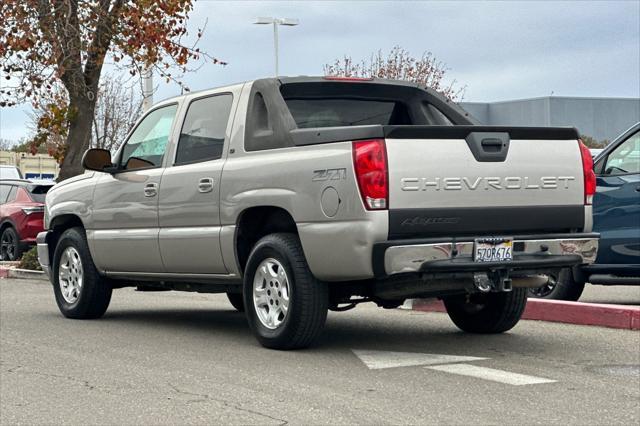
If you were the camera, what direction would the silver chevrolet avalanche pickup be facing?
facing away from the viewer and to the left of the viewer

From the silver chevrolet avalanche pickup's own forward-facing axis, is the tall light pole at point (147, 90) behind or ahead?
ahead

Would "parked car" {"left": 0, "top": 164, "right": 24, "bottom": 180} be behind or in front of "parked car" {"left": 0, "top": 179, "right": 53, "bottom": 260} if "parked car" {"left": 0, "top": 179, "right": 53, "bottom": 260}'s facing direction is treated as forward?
in front

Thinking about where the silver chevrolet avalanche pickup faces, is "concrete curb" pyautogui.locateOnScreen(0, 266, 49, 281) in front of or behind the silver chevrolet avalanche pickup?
in front

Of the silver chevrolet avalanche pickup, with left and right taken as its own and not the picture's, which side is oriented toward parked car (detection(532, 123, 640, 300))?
right

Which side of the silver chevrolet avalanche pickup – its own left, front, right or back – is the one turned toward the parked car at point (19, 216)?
front

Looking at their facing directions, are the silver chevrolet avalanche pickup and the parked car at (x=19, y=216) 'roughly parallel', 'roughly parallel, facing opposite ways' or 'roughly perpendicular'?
roughly parallel
